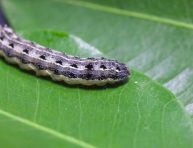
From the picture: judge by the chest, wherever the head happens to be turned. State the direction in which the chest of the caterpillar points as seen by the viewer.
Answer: to the viewer's right
